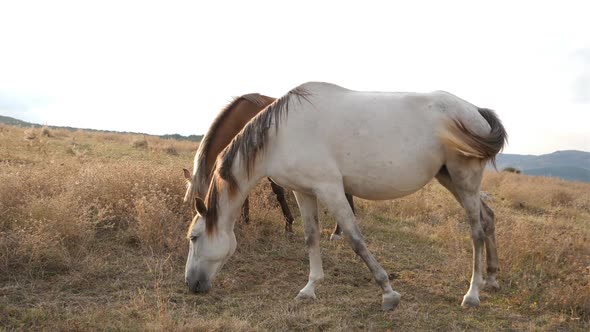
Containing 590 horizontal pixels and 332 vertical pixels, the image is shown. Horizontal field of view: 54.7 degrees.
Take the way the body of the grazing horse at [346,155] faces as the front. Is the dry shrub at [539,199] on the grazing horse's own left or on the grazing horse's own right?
on the grazing horse's own right

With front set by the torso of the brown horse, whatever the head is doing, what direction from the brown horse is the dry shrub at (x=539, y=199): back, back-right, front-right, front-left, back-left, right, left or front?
back-right

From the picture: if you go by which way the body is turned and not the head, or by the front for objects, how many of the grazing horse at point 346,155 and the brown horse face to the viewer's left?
2

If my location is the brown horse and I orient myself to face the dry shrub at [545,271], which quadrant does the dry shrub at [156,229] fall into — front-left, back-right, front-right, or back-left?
back-right

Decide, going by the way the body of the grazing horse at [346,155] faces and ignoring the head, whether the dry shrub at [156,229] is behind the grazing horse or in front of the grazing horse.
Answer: in front

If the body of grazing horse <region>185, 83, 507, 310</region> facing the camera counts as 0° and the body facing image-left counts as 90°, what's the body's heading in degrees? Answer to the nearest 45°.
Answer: approximately 90°

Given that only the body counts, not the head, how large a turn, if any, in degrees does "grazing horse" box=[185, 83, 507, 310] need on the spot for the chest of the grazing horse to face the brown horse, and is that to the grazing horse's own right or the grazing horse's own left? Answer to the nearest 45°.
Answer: approximately 45° to the grazing horse's own right

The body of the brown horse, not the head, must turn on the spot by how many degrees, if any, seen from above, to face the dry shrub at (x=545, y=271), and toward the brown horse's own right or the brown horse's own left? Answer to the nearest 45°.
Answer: approximately 180°

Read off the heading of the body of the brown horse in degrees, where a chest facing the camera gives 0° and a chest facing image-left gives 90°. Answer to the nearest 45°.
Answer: approximately 90°

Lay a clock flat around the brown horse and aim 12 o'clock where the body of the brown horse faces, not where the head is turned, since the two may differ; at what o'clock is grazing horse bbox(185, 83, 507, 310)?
The grazing horse is roughly at 8 o'clock from the brown horse.
